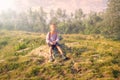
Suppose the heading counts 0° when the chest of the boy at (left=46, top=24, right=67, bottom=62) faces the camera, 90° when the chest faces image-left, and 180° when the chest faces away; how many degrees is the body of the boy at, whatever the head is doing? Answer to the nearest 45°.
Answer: approximately 0°
